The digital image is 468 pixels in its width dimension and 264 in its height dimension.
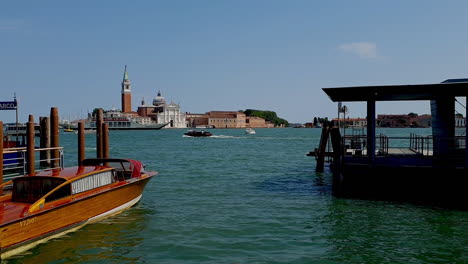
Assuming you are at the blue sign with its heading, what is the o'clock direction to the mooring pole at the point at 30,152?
The mooring pole is roughly at 12 o'clock from the blue sign.

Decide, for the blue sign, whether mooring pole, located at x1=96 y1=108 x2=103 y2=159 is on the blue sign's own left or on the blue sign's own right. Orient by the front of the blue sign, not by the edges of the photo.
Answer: on the blue sign's own left

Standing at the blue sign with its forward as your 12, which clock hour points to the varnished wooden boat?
The varnished wooden boat is roughly at 12 o'clock from the blue sign.

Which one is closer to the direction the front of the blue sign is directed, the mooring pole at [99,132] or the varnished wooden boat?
the varnished wooden boat

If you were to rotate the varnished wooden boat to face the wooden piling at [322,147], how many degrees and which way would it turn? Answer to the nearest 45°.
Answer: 0° — it already faces it

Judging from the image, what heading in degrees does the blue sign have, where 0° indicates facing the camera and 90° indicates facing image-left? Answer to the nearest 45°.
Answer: approximately 0°

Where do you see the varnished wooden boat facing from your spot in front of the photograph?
facing away from the viewer and to the right of the viewer

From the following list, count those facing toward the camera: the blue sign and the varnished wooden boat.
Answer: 1

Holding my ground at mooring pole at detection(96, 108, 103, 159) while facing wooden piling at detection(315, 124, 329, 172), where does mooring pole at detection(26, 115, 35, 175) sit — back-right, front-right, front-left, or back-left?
back-right

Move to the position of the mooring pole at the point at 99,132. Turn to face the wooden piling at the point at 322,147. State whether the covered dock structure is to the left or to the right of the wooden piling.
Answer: right

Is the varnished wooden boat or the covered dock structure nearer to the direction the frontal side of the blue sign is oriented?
the varnished wooden boat

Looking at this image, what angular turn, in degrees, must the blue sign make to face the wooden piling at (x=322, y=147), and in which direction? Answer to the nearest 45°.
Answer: approximately 90° to its left

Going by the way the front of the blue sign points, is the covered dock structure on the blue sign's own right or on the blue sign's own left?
on the blue sign's own left

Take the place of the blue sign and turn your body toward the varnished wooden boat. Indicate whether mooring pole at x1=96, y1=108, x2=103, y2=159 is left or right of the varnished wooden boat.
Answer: left
